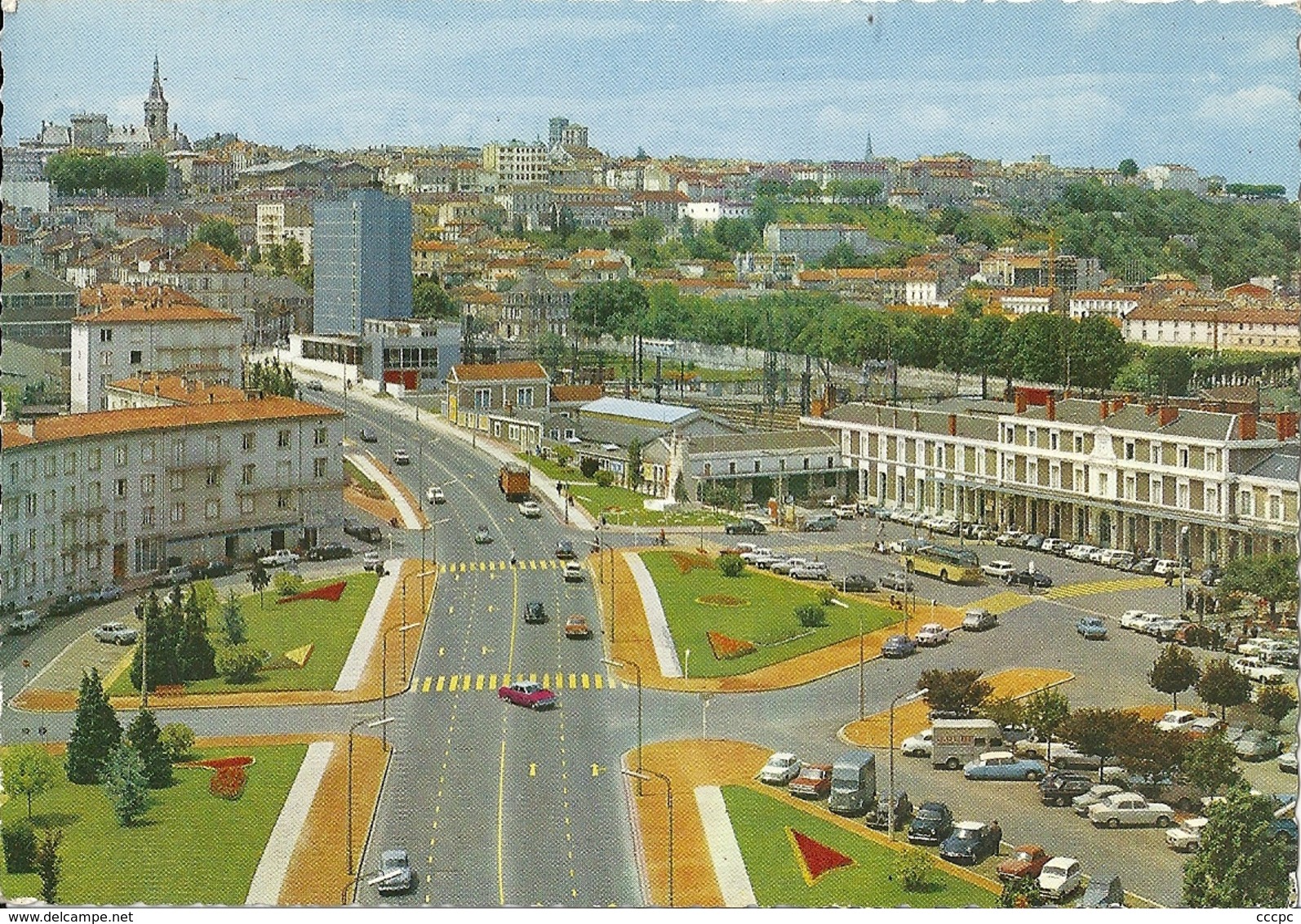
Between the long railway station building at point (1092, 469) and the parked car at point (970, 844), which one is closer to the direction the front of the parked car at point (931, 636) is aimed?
the parked car

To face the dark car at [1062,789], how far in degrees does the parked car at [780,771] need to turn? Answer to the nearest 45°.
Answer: approximately 135° to its left

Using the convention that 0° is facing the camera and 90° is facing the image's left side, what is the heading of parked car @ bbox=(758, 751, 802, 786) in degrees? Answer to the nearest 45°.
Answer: approximately 45°

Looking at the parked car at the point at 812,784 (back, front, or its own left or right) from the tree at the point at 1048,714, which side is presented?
back

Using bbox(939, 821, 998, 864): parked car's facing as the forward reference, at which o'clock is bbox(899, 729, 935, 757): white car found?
The white car is roughly at 4 o'clock from the parked car.

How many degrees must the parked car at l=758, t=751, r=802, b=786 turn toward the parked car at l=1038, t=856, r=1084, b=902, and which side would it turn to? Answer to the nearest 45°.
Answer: approximately 90° to its left

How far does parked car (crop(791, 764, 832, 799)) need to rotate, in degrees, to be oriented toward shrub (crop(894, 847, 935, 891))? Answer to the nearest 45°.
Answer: approximately 45° to its left

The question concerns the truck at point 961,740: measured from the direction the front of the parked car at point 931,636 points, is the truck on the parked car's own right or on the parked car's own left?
on the parked car's own left

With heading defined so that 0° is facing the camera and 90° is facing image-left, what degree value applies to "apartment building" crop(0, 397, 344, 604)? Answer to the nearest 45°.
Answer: approximately 315°

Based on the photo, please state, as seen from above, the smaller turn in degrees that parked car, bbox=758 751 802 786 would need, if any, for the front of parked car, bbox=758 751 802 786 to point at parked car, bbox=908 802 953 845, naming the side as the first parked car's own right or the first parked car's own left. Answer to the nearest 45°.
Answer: approximately 90° to the first parked car's own left

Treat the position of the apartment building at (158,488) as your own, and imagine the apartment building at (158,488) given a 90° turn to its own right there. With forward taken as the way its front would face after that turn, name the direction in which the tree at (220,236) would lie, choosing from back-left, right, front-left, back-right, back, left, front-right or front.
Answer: back-right

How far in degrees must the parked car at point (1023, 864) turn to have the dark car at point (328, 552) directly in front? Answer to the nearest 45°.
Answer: approximately 90° to its right
